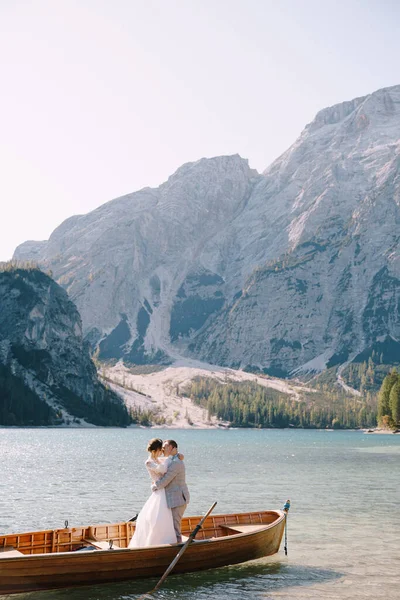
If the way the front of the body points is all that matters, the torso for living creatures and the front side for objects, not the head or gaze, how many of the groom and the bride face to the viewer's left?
1

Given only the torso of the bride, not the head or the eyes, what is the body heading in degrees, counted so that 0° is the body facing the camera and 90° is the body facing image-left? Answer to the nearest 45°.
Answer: approximately 270°

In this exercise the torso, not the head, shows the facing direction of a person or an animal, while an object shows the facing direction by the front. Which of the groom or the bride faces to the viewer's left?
the groom

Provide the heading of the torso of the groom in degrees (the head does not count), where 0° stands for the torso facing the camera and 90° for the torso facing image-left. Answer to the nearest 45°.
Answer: approximately 90°

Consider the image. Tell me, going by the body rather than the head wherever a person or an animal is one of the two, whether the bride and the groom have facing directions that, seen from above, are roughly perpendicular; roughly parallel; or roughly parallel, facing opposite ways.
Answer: roughly parallel, facing opposite ways
